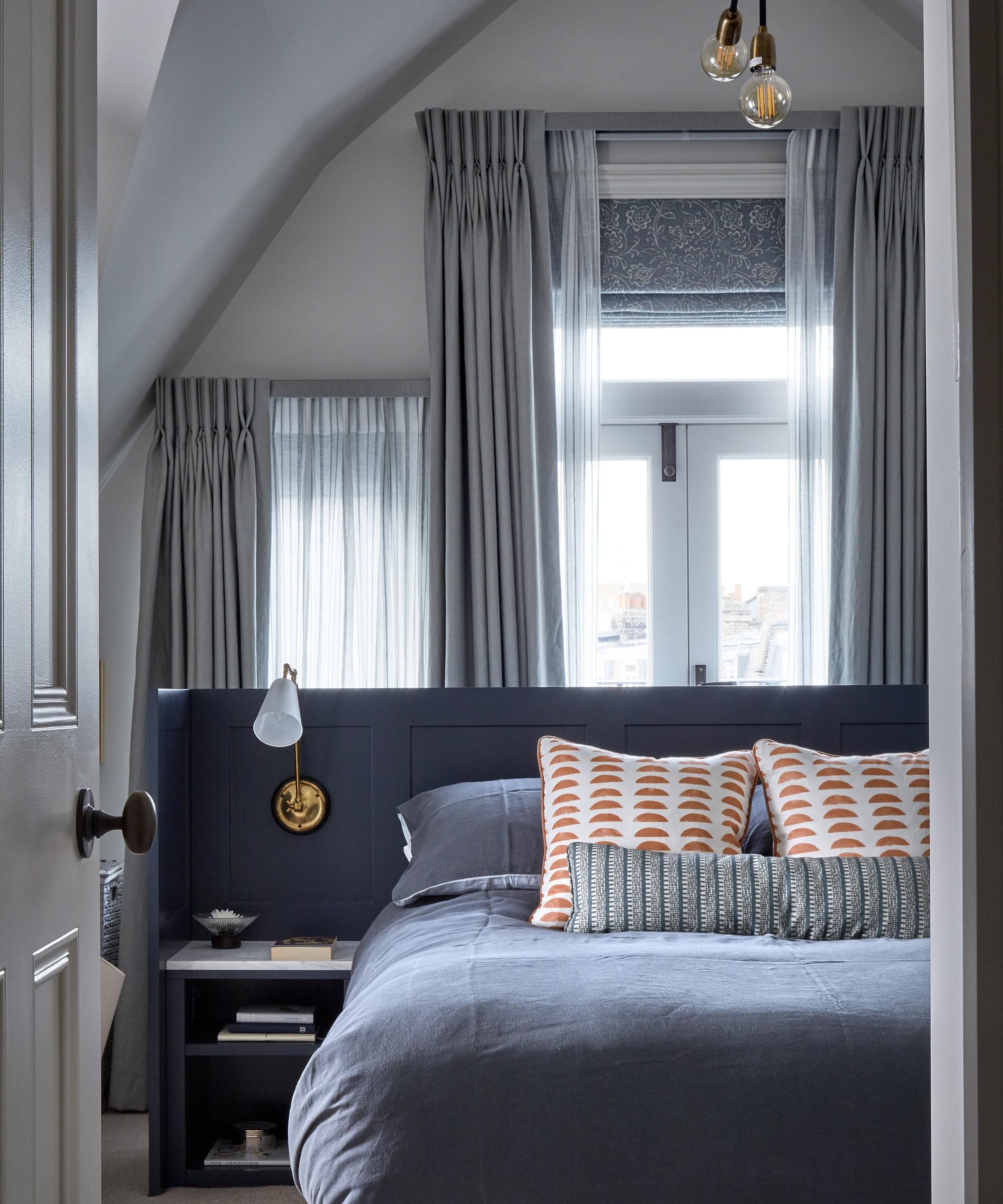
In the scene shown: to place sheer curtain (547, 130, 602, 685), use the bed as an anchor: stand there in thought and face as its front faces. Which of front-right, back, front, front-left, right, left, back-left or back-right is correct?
back

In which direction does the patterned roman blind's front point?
toward the camera

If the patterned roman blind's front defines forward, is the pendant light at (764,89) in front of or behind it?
in front

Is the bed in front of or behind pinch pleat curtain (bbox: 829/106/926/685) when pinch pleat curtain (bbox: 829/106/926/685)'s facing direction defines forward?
in front

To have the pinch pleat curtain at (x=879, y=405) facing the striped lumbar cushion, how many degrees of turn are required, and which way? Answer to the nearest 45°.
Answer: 0° — it already faces it

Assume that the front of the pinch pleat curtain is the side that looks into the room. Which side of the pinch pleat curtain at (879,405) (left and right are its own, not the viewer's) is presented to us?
front

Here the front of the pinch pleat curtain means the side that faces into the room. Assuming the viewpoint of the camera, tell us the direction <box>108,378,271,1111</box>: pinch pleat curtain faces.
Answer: facing the viewer

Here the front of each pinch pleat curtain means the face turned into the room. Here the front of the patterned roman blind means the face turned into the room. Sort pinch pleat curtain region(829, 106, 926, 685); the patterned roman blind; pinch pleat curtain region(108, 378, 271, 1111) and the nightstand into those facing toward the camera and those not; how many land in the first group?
4
